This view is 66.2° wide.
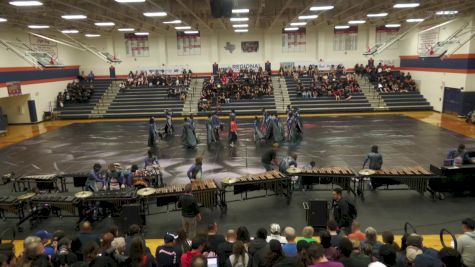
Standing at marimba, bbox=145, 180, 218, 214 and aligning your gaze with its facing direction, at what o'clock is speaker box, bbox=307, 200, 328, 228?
The speaker box is roughly at 10 o'clock from the marimba.

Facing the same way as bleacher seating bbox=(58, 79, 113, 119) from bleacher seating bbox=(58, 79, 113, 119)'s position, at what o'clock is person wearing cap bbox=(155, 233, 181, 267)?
The person wearing cap is roughly at 12 o'clock from the bleacher seating.

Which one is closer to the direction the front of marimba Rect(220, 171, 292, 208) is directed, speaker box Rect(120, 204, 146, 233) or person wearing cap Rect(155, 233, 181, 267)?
the person wearing cap

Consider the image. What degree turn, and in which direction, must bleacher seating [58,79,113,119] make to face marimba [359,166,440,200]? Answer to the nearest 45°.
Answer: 0° — it already faces it

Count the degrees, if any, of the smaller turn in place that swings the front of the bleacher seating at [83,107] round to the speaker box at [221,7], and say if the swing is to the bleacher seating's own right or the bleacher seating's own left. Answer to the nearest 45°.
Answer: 0° — it already faces it

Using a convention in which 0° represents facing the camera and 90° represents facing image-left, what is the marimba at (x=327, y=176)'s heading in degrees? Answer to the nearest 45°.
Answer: approximately 180°

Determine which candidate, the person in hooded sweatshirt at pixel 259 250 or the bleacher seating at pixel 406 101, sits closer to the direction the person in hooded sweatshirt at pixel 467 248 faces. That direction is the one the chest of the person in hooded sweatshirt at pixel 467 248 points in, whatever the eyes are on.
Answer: the bleacher seating

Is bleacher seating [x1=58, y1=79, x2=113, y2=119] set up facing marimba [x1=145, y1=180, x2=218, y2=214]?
yes

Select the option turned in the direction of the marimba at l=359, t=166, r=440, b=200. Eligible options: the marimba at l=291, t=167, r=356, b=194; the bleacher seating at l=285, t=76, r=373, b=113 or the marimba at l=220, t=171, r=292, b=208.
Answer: the bleacher seating
